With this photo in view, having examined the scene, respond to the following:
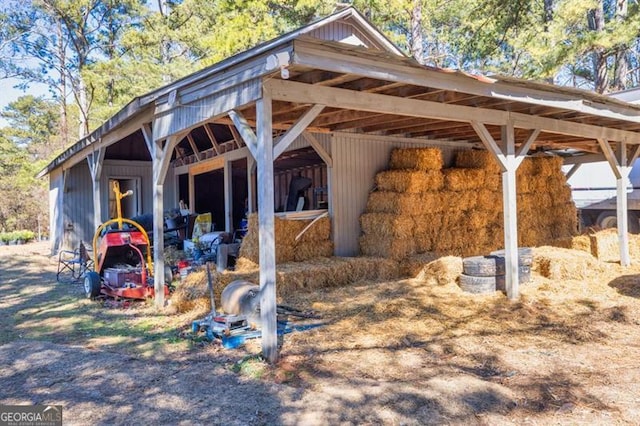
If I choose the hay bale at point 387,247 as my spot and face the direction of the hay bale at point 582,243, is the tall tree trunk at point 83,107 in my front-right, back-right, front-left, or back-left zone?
back-left

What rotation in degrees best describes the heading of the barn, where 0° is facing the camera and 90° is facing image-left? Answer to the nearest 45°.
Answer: approximately 45°
